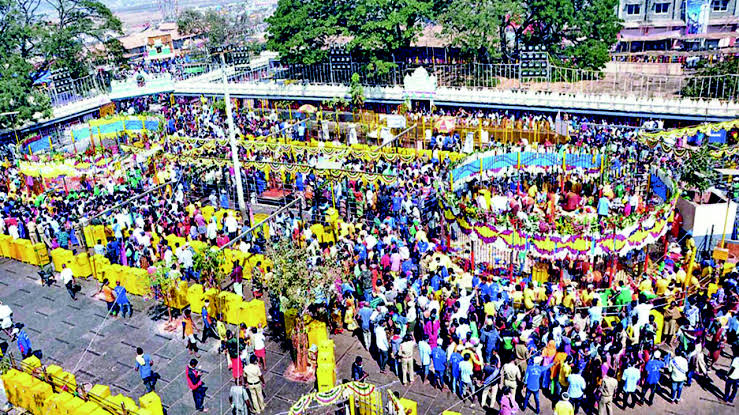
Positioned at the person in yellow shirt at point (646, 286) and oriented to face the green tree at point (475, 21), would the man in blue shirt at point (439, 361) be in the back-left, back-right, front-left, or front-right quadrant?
back-left

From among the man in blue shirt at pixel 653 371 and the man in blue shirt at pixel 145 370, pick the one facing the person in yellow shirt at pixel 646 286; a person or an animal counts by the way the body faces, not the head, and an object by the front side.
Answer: the man in blue shirt at pixel 653 371

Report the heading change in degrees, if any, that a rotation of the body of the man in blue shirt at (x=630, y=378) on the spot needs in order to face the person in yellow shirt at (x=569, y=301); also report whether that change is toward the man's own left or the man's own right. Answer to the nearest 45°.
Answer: approximately 45° to the man's own left

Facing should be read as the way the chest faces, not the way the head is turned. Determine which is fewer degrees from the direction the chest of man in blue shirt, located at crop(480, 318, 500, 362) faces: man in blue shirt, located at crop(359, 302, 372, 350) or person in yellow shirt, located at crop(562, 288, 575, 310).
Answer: the person in yellow shirt

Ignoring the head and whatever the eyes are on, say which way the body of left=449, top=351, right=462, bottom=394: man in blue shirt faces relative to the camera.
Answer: away from the camera

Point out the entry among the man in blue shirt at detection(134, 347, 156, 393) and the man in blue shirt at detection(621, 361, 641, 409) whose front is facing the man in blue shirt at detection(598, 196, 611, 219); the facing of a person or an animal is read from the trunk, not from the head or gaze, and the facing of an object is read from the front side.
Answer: the man in blue shirt at detection(621, 361, 641, 409)

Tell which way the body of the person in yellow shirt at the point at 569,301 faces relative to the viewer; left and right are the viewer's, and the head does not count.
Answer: facing away from the viewer

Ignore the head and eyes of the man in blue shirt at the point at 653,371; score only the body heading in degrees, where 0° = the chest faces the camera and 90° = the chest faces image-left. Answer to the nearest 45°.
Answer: approximately 180°

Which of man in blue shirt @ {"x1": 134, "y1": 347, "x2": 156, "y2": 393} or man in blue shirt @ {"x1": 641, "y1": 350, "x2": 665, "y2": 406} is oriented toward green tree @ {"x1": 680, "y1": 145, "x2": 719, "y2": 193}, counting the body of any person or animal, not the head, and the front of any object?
man in blue shirt @ {"x1": 641, "y1": 350, "x2": 665, "y2": 406}

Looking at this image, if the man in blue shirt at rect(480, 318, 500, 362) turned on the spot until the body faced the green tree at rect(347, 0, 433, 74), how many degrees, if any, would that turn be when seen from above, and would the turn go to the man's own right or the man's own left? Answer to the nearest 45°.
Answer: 0° — they already face it
